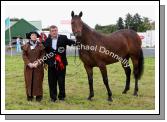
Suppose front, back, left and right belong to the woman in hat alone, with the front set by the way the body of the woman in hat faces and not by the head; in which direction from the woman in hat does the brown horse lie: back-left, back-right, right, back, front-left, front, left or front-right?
left

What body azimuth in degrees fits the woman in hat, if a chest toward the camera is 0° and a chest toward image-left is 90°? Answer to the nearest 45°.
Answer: approximately 0°
